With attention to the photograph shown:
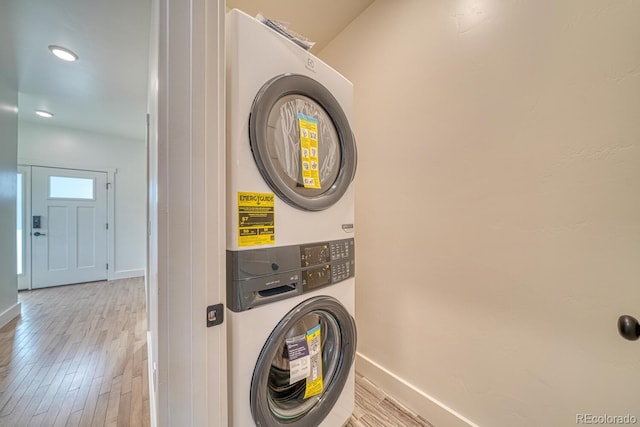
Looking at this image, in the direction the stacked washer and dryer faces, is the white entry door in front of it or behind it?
behind

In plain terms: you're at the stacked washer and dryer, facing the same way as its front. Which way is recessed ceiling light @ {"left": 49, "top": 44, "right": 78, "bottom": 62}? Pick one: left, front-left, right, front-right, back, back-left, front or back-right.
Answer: back

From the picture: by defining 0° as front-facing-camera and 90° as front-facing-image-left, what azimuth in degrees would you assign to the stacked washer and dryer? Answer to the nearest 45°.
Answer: approximately 315°

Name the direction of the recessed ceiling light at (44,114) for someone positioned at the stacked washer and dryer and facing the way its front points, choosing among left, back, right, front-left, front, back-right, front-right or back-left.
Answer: back
